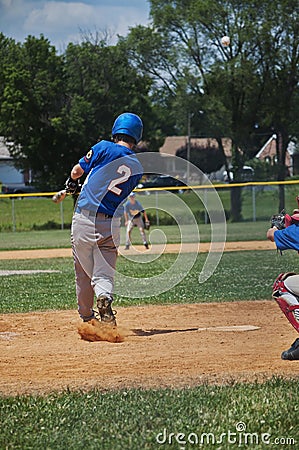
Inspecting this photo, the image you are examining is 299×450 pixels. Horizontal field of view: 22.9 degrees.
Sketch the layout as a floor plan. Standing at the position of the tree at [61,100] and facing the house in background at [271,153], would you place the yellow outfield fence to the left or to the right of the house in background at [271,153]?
right

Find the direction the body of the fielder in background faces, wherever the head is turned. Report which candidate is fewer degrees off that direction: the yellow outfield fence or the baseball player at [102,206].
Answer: the baseball player

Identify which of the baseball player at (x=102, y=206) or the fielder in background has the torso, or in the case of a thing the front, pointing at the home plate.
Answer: the fielder in background

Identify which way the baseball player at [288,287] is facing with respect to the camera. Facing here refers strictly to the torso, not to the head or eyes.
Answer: to the viewer's left

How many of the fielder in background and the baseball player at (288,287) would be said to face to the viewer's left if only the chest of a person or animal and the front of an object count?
1

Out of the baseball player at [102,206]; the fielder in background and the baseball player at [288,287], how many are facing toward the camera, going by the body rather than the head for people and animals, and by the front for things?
1

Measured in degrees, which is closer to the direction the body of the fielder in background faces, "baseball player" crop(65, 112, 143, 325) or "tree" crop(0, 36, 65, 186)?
the baseball player

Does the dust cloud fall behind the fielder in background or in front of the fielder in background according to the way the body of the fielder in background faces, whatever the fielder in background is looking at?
in front

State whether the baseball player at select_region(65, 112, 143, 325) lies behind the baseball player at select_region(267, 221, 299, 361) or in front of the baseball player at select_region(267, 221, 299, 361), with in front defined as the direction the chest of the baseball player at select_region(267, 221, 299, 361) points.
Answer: in front

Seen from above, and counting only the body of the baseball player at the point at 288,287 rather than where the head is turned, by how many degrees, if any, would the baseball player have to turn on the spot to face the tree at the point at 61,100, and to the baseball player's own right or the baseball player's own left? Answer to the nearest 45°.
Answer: approximately 90° to the baseball player's own right

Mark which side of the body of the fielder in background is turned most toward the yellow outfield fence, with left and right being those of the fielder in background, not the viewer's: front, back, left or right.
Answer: back

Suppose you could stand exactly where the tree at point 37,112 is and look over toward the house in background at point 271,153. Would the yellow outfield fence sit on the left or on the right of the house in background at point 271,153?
right
